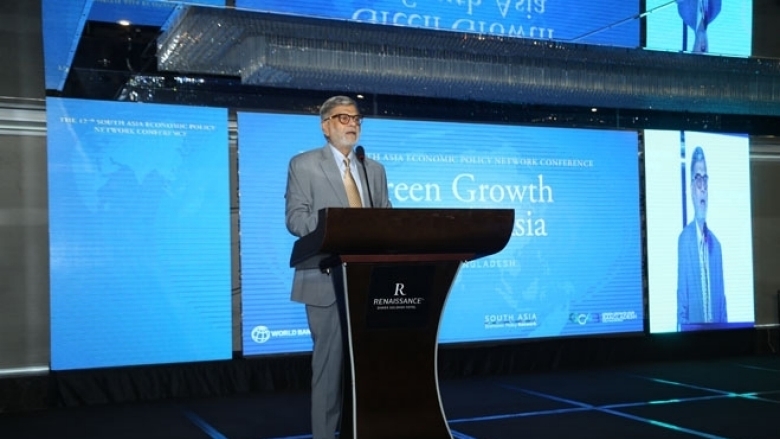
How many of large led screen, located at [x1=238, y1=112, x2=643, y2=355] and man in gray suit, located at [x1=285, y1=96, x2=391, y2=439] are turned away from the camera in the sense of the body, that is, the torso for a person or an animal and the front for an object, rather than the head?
0

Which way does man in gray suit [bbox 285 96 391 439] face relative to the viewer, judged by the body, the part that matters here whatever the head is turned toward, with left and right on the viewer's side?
facing the viewer and to the right of the viewer

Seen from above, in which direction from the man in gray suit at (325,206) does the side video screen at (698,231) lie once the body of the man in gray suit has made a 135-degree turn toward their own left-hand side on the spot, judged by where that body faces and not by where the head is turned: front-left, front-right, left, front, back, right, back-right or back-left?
front-right

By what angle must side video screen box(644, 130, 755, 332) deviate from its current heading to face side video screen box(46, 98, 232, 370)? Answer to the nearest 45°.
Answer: approximately 90° to its right

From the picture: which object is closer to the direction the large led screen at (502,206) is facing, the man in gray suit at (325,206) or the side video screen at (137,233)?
the man in gray suit

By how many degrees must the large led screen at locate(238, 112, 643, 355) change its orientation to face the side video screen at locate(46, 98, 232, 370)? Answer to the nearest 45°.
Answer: approximately 90° to its right

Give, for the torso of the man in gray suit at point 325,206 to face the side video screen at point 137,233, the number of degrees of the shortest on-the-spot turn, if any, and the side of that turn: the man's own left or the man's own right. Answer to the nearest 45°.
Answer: approximately 180°

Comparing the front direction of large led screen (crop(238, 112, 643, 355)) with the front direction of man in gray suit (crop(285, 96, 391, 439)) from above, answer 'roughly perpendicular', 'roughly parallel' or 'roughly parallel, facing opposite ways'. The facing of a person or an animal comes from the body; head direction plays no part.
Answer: roughly parallel
